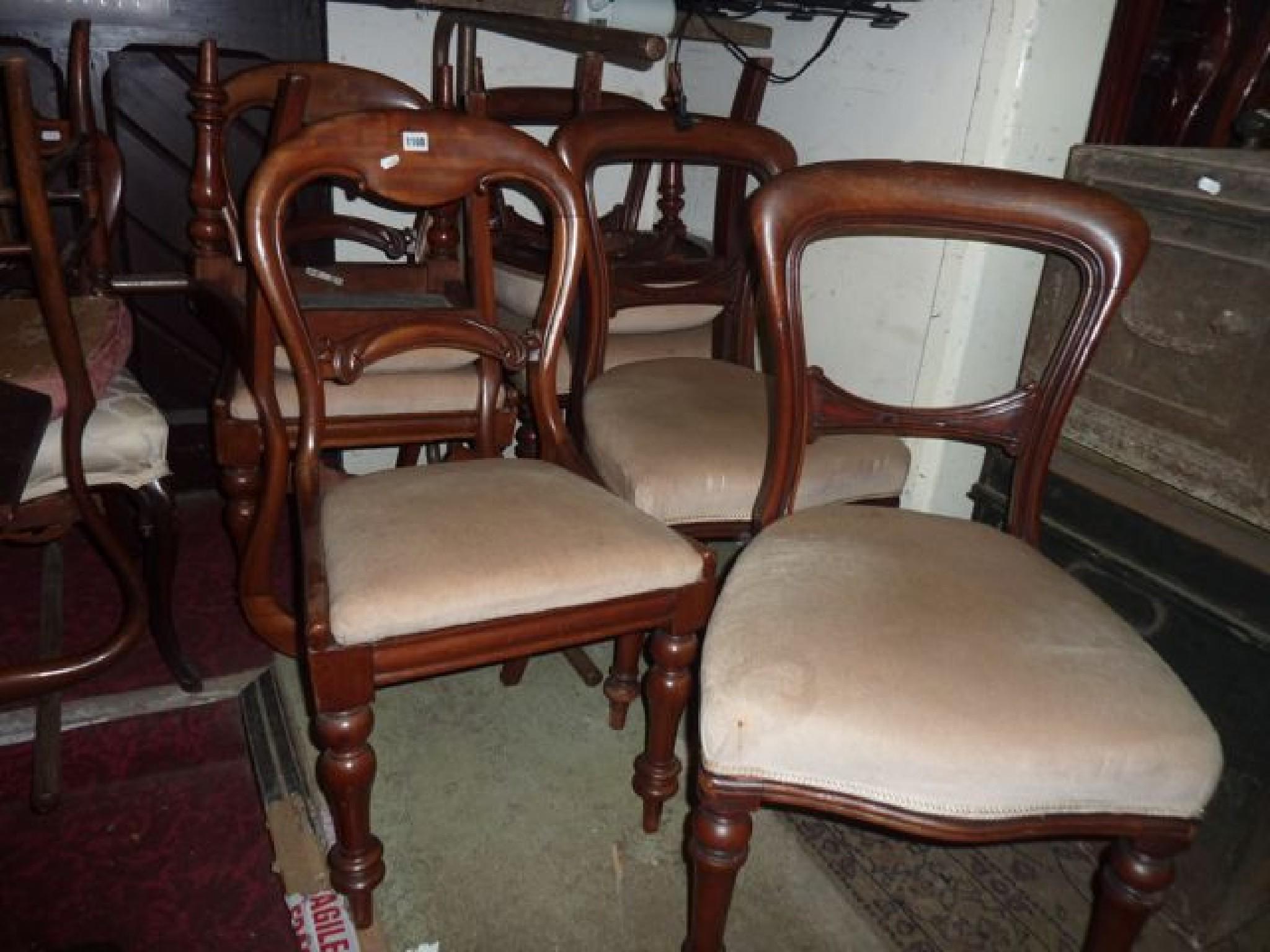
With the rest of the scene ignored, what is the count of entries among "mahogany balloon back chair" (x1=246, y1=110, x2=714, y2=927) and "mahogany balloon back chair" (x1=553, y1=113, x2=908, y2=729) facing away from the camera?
0

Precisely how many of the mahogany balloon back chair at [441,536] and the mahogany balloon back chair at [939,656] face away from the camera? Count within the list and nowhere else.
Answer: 0

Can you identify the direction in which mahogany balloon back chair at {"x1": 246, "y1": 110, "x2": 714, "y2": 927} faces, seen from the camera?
facing the viewer and to the right of the viewer

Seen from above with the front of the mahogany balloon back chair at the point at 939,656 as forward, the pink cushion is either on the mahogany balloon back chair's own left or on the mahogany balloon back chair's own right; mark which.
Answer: on the mahogany balloon back chair's own right

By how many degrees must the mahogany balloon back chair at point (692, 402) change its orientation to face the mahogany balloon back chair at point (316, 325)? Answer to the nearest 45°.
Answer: approximately 135° to its right

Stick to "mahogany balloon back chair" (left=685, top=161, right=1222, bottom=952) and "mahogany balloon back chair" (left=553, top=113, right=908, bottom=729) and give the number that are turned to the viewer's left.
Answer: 0

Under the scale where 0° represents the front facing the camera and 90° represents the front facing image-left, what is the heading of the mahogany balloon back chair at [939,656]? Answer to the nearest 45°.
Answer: approximately 0°

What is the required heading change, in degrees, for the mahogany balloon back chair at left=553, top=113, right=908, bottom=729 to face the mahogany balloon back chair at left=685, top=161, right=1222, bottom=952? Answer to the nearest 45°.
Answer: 0° — it already faces it

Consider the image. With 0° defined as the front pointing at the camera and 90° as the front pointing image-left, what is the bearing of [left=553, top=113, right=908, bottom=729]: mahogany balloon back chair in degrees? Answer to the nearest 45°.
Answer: approximately 315°
